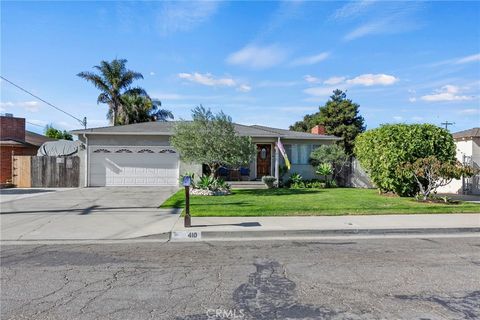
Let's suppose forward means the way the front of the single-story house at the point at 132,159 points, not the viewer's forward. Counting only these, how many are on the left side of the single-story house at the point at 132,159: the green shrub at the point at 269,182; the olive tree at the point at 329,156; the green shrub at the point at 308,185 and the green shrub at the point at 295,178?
4

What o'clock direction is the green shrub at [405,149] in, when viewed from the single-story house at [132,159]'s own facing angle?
The green shrub is roughly at 10 o'clock from the single-story house.

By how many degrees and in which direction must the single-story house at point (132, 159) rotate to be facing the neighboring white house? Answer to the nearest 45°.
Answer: approximately 90° to its left

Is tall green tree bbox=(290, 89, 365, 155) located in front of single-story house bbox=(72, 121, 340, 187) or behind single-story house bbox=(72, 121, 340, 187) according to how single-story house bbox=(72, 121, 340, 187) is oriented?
behind

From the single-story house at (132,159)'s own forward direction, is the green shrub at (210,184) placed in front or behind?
in front

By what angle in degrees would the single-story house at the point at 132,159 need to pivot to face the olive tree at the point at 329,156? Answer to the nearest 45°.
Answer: approximately 90° to its left

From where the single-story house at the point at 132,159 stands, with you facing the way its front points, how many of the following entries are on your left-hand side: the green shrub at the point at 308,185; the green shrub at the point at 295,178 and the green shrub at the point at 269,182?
3

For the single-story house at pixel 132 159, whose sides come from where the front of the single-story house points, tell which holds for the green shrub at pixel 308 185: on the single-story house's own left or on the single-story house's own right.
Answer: on the single-story house's own left

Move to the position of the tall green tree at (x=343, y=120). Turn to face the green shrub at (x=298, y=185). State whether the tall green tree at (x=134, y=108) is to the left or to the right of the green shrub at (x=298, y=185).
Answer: right

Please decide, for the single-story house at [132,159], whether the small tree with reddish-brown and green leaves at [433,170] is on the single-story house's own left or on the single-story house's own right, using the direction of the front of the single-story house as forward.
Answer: on the single-story house's own left

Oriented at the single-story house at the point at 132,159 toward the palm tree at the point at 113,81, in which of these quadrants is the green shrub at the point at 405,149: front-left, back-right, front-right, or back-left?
back-right

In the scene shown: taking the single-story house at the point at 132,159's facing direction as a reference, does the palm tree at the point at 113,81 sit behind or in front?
behind

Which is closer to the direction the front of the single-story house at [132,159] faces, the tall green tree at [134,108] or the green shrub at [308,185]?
the green shrub

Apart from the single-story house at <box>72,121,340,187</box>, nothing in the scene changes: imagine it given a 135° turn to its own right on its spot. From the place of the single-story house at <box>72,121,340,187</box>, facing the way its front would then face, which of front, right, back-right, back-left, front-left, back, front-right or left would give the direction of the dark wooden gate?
front-left

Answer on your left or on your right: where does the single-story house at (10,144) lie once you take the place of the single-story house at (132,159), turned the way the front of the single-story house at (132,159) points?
on your right

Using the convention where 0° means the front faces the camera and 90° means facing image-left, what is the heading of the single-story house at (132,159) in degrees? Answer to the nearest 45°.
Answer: approximately 0°

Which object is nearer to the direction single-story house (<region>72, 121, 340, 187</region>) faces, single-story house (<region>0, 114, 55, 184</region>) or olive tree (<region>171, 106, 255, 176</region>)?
the olive tree
